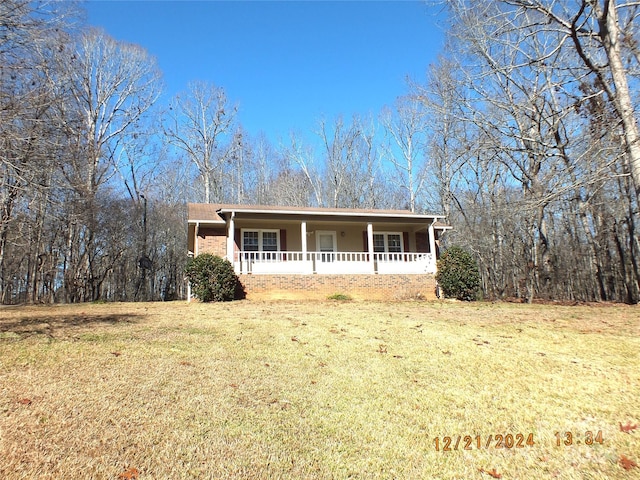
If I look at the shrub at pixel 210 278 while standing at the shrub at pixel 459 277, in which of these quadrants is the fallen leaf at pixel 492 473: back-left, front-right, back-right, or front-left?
front-left

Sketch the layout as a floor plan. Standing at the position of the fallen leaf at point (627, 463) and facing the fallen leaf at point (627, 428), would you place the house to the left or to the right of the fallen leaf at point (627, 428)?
left

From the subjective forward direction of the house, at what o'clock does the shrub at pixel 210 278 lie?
The shrub is roughly at 2 o'clock from the house.

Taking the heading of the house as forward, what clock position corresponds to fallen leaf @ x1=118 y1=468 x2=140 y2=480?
The fallen leaf is roughly at 12 o'clock from the house.

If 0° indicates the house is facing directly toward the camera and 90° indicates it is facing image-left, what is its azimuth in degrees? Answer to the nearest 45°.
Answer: approximately 0°

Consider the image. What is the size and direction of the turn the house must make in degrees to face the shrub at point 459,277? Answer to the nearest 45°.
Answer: approximately 90° to its left

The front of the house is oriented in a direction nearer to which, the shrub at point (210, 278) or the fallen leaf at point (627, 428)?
the fallen leaf

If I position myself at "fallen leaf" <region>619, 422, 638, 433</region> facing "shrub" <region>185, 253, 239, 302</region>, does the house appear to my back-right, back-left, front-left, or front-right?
front-right

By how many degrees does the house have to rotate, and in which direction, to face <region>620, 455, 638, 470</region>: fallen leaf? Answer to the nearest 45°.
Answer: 0° — it already faces it

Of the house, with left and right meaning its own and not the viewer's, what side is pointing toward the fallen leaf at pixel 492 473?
front
